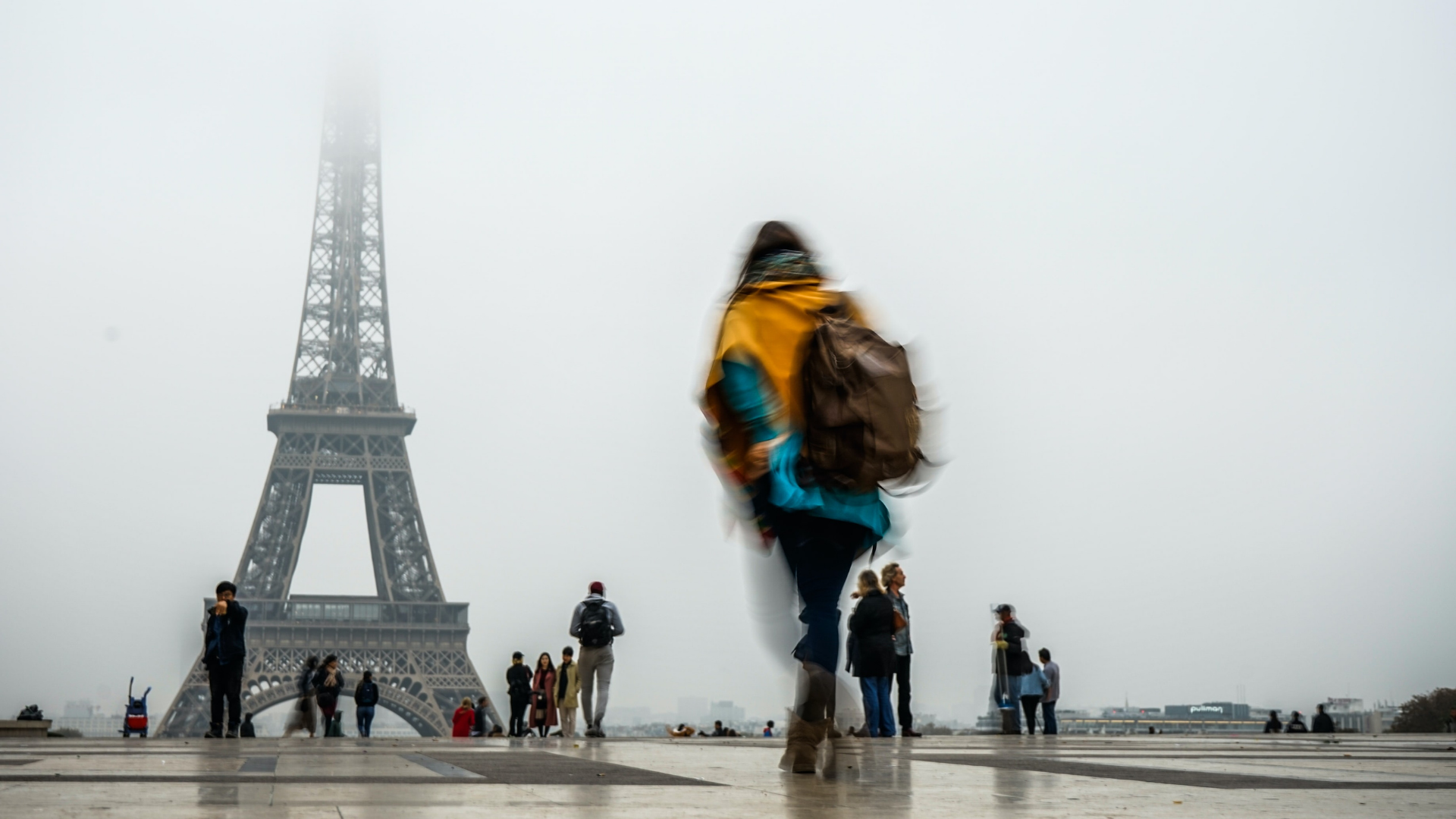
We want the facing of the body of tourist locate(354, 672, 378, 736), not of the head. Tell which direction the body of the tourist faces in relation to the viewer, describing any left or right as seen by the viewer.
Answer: facing away from the viewer

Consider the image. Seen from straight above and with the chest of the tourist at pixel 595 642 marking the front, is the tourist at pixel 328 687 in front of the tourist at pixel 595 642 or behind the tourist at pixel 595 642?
in front

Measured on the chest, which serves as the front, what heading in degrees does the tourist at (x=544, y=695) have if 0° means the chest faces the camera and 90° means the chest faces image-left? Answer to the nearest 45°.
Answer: approximately 0°

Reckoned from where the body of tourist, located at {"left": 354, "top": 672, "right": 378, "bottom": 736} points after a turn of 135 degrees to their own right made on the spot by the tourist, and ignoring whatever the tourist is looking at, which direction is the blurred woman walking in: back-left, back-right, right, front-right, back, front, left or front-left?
front-right

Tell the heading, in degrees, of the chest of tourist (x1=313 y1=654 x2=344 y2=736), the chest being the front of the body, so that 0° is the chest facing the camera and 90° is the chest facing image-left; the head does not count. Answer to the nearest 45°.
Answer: approximately 315°

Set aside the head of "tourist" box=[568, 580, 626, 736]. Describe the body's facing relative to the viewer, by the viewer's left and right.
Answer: facing away from the viewer

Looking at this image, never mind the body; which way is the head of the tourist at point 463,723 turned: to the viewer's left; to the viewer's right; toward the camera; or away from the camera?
away from the camera

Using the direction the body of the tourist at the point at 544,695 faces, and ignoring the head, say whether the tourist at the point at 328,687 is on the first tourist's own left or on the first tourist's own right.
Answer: on the first tourist's own right

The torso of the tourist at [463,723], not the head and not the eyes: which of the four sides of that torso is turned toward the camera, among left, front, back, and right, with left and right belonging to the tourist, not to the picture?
back

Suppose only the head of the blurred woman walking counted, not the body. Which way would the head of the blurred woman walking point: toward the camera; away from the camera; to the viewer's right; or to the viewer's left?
away from the camera

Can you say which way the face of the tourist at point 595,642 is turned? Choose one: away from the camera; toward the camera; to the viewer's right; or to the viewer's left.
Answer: away from the camera
